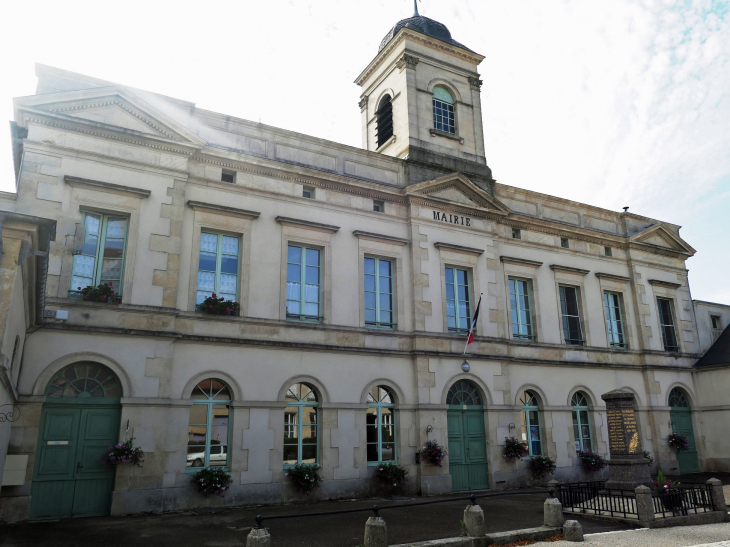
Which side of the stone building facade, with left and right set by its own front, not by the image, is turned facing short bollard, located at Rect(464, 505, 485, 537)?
front

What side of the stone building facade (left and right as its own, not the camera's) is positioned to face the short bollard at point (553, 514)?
front

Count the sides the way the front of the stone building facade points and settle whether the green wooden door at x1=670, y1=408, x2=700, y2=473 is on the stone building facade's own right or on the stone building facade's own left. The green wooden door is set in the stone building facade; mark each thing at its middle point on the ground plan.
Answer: on the stone building facade's own left

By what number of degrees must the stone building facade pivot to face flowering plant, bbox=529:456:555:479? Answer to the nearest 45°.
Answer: approximately 90° to its left

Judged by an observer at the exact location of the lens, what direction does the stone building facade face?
facing the viewer and to the right of the viewer

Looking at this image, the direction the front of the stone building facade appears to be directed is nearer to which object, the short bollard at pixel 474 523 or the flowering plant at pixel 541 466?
the short bollard
